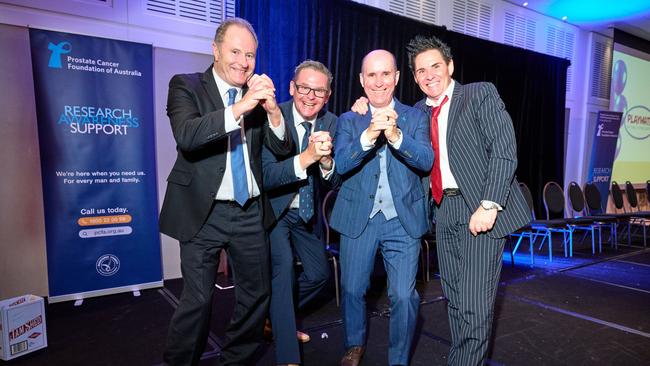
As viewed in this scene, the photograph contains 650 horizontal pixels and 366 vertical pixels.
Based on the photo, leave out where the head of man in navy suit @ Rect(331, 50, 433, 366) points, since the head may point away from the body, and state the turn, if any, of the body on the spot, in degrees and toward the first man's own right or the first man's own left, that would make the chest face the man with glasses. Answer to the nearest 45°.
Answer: approximately 90° to the first man's own right

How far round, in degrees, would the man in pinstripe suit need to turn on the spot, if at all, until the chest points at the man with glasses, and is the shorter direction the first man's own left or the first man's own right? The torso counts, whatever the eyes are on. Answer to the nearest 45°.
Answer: approximately 45° to the first man's own right

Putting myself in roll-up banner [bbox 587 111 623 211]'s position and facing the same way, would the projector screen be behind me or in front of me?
behind
